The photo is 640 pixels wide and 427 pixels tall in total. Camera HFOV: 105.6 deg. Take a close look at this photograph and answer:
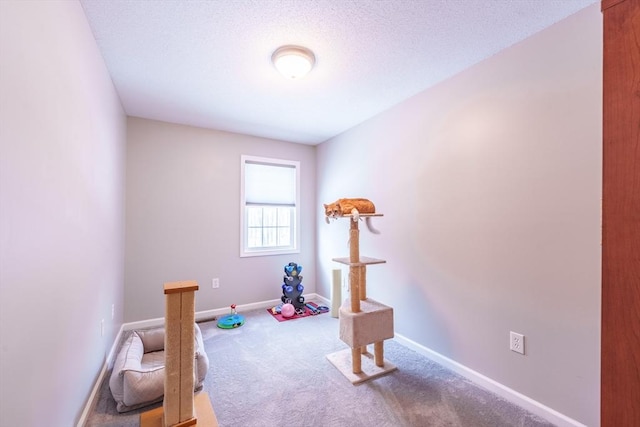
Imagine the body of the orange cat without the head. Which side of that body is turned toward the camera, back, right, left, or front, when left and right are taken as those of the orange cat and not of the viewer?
left

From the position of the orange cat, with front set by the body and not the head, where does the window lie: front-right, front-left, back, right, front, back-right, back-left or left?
front-right

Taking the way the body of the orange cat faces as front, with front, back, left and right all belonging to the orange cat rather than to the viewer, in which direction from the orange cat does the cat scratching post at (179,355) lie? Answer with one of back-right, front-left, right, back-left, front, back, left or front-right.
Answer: front-left

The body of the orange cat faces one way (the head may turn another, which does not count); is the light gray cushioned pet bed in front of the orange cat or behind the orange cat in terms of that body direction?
in front
